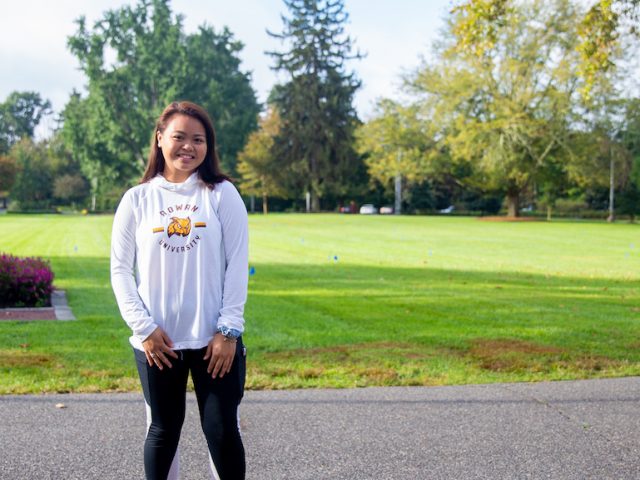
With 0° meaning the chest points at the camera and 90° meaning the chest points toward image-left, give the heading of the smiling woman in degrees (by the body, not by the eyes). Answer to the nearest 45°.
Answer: approximately 0°

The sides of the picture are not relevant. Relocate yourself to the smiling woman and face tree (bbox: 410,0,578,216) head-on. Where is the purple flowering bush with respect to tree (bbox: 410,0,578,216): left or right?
left

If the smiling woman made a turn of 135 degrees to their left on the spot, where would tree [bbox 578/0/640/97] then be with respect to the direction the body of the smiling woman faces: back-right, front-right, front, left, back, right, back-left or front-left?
front

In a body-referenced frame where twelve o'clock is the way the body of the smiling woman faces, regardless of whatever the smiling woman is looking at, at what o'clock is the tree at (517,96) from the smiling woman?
The tree is roughly at 7 o'clock from the smiling woman.

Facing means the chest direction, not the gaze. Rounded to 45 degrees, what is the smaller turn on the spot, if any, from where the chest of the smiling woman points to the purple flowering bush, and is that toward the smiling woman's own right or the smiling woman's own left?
approximately 180°
